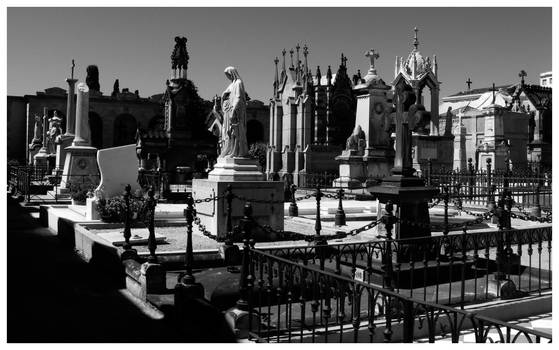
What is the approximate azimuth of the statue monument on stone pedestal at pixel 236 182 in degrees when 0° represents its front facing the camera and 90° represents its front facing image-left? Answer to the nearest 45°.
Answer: approximately 45°

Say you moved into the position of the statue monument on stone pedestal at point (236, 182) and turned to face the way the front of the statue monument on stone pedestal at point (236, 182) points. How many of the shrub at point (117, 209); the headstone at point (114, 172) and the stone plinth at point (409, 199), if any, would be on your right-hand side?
2

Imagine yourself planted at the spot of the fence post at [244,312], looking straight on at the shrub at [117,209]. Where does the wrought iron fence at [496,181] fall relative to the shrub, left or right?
right

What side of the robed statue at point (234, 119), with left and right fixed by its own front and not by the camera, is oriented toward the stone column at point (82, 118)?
right

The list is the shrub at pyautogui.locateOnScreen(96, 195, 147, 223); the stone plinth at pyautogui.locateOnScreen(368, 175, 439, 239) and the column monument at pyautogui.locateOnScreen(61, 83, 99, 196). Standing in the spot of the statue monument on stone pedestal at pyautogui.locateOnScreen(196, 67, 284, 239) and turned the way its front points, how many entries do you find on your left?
1

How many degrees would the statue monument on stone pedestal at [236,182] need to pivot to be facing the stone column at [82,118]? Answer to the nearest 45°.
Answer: approximately 90° to its right

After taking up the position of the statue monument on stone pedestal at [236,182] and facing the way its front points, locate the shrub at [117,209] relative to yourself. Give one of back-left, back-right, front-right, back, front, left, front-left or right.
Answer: right

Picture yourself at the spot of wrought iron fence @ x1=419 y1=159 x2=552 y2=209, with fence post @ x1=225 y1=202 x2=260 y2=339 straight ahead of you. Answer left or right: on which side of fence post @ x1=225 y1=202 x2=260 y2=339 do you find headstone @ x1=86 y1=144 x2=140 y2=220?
right

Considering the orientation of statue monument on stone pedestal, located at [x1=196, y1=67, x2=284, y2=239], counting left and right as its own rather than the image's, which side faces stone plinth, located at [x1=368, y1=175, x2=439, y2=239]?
left

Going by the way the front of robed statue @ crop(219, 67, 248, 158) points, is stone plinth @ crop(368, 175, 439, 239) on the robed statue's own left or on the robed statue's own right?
on the robed statue's own left

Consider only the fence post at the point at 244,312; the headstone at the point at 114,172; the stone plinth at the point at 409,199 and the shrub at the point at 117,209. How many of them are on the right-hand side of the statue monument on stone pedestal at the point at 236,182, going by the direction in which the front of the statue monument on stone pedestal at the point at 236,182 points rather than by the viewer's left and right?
2

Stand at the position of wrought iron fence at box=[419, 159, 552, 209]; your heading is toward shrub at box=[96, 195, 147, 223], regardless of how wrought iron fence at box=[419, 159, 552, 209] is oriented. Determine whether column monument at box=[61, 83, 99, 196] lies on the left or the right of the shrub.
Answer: right

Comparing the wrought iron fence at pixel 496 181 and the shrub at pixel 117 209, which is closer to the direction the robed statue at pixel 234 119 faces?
the shrub

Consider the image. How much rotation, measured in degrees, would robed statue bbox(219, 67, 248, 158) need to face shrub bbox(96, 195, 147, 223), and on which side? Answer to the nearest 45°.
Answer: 0° — it already faces it

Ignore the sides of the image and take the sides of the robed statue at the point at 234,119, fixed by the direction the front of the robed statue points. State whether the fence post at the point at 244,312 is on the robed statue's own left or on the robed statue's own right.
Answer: on the robed statue's own left
